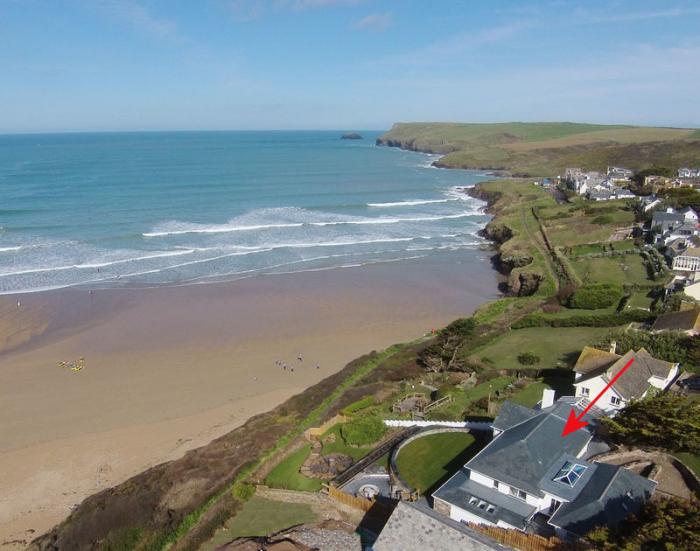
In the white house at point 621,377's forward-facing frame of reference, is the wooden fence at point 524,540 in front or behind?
in front

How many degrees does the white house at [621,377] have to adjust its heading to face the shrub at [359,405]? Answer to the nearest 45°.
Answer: approximately 45° to its right

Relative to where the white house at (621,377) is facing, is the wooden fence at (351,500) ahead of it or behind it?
ahead

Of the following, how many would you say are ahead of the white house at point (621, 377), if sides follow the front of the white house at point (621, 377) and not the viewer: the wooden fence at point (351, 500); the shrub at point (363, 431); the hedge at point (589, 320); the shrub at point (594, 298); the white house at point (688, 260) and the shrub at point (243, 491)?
3

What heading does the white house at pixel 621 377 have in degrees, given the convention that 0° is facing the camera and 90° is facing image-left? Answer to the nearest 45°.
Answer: approximately 45°

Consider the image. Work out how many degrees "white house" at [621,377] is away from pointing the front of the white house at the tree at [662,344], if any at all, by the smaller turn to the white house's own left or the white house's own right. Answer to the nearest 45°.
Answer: approximately 135° to the white house's own right

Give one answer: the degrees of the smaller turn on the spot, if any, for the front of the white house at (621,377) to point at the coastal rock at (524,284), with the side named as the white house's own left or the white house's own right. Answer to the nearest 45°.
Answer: approximately 135° to the white house's own right

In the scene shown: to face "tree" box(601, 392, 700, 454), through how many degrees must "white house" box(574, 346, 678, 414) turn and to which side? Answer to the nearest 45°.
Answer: approximately 45° to its left

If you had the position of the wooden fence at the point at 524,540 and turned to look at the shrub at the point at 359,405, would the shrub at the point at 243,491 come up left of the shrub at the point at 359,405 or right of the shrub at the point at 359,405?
left

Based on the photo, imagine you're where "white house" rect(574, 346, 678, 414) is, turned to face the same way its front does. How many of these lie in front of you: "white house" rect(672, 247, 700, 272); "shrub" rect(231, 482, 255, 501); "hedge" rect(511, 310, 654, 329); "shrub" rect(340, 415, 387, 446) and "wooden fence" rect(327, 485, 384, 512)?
3

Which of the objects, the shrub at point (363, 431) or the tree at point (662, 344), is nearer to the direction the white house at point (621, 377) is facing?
the shrub

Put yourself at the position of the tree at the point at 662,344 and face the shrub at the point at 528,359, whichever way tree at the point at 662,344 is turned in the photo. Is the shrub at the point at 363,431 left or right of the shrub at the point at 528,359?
left

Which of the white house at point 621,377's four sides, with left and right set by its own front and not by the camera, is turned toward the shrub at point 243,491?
front

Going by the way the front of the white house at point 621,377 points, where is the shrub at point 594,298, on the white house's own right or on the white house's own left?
on the white house's own right

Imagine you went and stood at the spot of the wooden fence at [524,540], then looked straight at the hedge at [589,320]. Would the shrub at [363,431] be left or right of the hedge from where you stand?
left

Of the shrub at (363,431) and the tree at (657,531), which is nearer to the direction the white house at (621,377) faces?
the shrub
